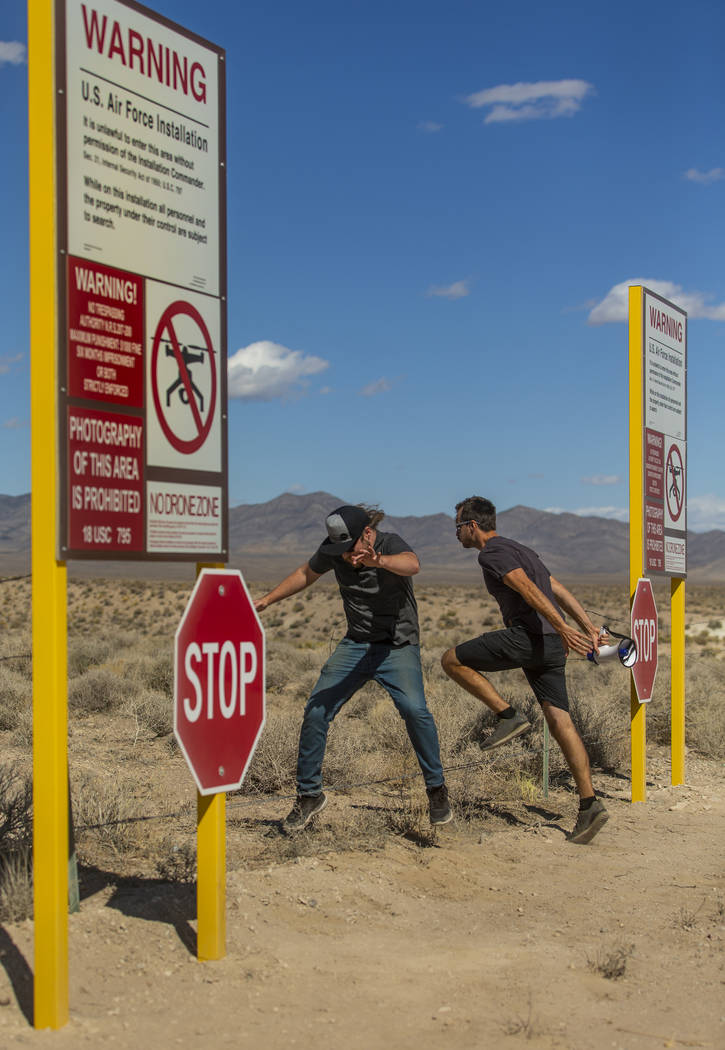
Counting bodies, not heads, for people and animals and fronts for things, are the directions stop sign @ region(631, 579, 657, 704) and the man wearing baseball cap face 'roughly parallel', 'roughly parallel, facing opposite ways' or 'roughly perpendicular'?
roughly perpendicular

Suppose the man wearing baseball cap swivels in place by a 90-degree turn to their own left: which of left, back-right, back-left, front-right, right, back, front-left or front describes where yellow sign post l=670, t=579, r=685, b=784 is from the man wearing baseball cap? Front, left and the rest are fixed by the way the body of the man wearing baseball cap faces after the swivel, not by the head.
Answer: front-left

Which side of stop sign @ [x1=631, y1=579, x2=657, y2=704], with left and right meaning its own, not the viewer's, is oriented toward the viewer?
right

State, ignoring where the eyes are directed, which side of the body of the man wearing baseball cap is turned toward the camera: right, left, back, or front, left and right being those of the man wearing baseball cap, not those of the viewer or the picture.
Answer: front

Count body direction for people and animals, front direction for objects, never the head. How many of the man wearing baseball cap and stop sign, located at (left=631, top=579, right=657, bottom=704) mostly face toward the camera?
1

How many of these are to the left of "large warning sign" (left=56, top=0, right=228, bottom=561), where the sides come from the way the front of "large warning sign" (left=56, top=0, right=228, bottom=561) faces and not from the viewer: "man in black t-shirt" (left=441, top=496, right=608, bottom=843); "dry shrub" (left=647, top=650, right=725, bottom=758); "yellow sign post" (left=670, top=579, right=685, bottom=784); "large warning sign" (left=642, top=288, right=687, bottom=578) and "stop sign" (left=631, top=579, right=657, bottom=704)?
5

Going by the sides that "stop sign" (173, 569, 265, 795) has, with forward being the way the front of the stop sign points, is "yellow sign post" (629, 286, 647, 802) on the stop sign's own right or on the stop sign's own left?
on the stop sign's own left

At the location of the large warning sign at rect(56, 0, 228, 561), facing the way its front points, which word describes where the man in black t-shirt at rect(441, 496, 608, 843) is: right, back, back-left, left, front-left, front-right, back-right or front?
left

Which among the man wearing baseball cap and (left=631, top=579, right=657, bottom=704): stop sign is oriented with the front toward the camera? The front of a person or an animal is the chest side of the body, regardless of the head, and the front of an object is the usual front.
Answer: the man wearing baseball cap

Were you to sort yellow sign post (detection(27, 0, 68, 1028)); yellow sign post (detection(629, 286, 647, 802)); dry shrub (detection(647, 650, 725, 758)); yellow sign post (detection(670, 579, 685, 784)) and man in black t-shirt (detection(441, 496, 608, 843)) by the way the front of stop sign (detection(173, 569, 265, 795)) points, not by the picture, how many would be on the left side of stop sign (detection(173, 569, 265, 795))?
4

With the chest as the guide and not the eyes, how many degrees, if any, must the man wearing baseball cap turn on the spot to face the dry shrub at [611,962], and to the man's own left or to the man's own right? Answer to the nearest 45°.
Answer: approximately 45° to the man's own left

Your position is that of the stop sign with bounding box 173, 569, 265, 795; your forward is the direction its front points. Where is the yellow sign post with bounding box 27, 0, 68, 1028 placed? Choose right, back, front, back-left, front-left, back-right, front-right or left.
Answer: right
